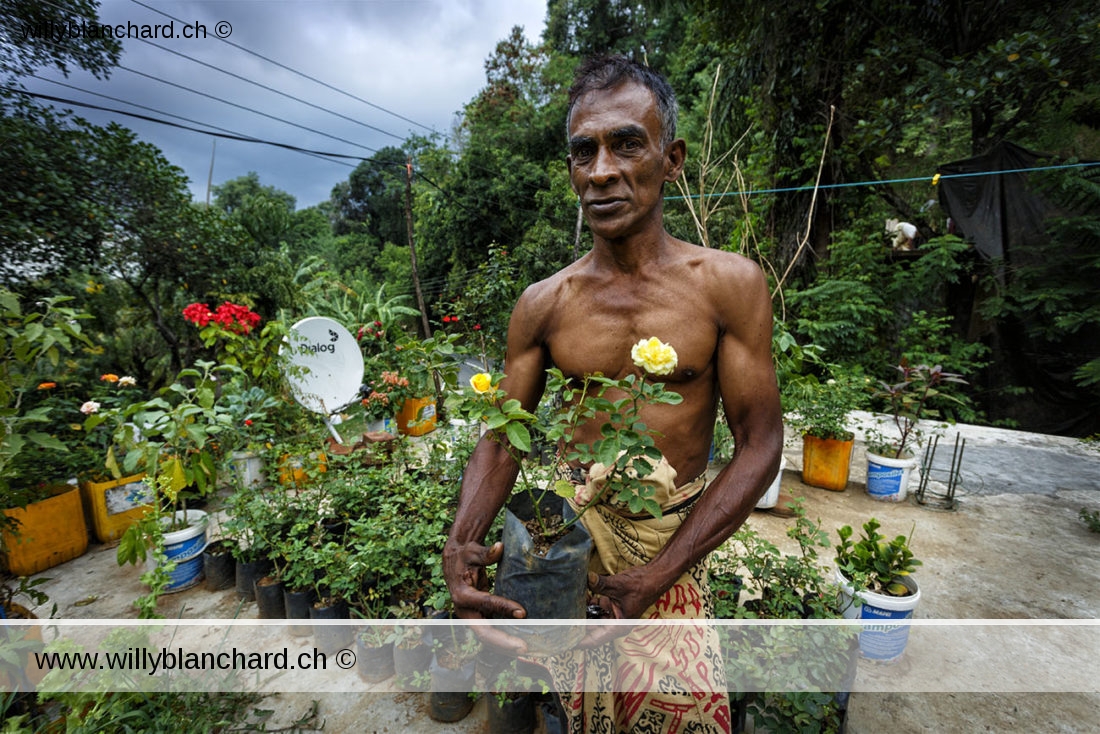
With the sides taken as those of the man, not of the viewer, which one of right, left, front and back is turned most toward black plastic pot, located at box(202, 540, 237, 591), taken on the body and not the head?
right

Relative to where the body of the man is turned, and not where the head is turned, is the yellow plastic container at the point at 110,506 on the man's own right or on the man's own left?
on the man's own right

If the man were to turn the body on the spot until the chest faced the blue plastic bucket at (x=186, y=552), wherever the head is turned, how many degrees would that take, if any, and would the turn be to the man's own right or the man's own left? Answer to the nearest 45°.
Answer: approximately 90° to the man's own right

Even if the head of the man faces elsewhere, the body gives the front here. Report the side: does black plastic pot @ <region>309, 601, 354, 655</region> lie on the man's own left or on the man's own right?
on the man's own right

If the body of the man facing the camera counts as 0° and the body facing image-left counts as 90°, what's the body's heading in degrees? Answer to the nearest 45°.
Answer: approximately 45°

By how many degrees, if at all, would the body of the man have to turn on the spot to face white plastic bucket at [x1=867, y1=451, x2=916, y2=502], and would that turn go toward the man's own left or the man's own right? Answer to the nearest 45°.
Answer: approximately 180°

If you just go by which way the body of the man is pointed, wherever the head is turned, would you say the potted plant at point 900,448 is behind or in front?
behind
